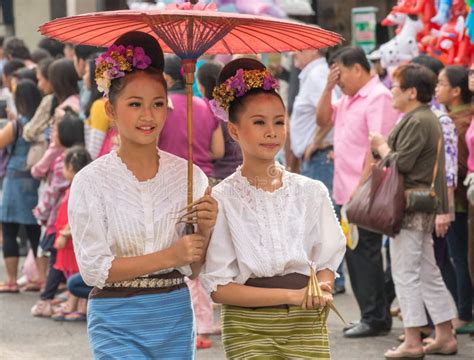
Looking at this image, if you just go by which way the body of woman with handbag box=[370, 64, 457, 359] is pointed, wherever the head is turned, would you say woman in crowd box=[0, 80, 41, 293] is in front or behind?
in front

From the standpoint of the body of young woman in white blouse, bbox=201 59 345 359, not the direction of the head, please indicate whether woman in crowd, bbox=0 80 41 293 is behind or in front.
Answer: behind

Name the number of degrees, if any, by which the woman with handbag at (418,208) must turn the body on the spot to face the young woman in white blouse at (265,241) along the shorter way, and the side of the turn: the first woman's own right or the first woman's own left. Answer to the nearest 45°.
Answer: approximately 90° to the first woman's own left

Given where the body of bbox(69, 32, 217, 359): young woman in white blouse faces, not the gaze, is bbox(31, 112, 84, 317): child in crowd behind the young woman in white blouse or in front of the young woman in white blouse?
behind

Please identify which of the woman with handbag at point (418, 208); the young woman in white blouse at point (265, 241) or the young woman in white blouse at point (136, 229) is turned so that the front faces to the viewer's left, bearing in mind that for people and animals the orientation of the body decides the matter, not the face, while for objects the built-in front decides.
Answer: the woman with handbag

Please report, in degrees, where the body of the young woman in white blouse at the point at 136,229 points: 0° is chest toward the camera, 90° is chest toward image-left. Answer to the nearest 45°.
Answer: approximately 315°

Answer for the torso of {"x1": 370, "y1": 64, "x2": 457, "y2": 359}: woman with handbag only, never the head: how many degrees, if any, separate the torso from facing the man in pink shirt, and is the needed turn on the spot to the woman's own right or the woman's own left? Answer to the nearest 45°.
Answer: approximately 45° to the woman's own right

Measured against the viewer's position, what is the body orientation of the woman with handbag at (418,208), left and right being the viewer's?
facing to the left of the viewer

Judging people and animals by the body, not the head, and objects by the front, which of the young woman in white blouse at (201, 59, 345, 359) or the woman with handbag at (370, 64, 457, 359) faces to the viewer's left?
the woman with handbag

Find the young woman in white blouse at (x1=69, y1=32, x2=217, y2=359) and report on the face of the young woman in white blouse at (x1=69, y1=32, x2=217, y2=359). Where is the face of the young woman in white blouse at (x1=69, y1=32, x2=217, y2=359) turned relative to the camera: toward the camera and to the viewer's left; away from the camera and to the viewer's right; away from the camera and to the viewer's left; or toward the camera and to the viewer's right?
toward the camera and to the viewer's right
